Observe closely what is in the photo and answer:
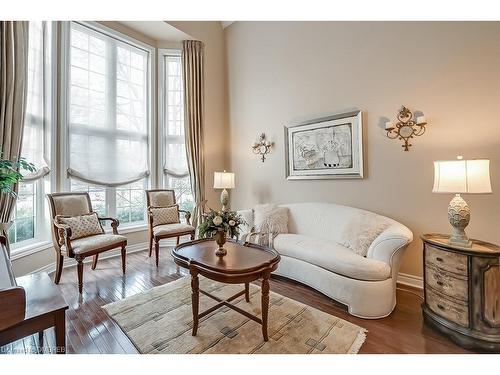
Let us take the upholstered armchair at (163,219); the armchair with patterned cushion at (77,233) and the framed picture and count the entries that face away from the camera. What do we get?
0

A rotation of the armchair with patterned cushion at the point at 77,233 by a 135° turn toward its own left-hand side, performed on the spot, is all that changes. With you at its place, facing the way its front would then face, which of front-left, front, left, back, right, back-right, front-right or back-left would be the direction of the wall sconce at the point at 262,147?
right

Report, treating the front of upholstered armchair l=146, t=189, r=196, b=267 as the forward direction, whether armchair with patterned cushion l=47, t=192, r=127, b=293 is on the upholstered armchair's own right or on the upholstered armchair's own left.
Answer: on the upholstered armchair's own right

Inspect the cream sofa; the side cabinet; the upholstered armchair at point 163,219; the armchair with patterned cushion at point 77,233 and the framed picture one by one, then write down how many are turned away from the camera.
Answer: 0

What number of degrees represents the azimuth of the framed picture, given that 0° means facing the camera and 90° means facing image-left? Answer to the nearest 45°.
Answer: approximately 45°

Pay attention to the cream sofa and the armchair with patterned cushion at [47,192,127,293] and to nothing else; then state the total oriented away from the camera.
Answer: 0

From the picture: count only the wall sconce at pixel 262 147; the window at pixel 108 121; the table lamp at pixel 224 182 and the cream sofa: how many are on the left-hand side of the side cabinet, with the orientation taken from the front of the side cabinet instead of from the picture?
0

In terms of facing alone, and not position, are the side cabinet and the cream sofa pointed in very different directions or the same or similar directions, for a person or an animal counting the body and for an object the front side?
same or similar directions

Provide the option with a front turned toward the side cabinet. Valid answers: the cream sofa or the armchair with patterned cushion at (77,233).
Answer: the armchair with patterned cushion

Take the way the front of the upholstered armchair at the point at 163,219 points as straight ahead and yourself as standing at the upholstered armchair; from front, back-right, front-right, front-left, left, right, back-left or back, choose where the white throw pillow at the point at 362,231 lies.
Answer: front

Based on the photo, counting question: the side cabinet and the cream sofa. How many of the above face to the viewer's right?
0

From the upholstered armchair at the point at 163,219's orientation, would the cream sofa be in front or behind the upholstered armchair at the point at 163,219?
in front

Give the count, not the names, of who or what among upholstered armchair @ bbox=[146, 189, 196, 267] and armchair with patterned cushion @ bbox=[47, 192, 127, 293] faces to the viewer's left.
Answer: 0

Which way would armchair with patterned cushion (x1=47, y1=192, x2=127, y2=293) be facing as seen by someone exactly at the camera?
facing the viewer and to the right of the viewer

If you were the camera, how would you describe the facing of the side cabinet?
facing the viewer and to the left of the viewer

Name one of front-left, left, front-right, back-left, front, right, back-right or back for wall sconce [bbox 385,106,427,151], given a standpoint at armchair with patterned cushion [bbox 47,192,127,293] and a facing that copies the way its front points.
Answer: front
